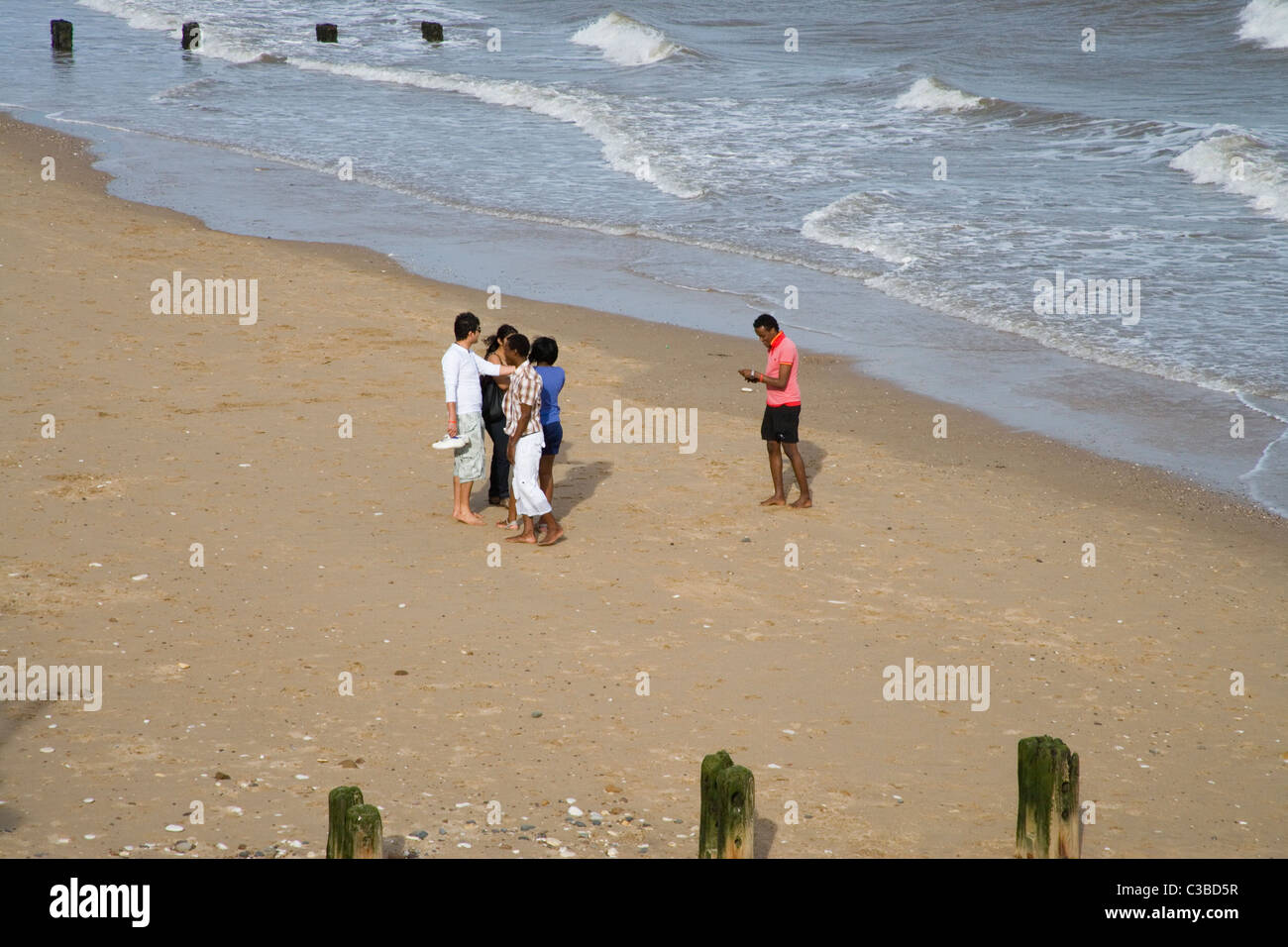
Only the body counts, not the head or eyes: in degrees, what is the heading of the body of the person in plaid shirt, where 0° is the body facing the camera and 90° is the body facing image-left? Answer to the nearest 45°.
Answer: approximately 90°

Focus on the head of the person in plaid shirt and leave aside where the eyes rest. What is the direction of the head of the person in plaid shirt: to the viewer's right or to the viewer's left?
to the viewer's left

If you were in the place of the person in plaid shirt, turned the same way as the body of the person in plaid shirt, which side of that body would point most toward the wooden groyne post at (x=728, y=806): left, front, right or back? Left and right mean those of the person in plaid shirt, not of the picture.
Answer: left

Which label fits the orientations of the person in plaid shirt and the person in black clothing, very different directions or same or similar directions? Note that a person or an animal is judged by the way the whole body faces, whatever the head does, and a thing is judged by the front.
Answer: very different directions

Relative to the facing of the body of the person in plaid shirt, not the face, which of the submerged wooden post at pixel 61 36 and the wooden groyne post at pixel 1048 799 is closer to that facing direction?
the submerged wooden post
